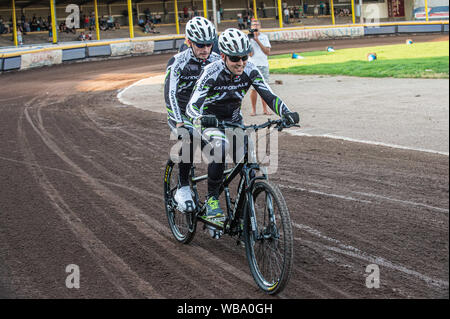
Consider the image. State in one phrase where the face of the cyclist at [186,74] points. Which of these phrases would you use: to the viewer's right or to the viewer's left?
to the viewer's right

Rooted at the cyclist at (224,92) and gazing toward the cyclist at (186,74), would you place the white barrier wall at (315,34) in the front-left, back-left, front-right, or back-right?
front-right

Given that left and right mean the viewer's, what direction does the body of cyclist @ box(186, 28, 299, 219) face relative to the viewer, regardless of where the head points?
facing the viewer and to the right of the viewer

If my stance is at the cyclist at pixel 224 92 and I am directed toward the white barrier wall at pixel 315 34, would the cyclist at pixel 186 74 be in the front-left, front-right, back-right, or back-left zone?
front-left

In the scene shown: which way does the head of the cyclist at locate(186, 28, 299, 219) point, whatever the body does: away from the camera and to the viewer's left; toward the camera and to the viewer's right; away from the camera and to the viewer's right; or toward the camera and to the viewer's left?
toward the camera and to the viewer's right

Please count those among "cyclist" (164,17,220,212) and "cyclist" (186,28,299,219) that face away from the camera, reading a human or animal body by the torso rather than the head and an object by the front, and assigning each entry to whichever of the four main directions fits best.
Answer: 0

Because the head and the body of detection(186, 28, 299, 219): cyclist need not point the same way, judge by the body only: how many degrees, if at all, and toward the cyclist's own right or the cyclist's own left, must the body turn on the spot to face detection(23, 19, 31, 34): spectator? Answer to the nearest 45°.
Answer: approximately 135° to the cyclist's own left

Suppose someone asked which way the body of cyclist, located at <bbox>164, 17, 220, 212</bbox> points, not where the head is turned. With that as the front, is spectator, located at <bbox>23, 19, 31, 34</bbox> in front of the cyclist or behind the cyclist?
behind

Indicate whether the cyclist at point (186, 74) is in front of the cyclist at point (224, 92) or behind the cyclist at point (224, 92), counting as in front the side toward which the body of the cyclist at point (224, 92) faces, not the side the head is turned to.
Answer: behind

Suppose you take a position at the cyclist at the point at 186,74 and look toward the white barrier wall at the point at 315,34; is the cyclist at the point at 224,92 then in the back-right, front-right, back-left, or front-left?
back-right

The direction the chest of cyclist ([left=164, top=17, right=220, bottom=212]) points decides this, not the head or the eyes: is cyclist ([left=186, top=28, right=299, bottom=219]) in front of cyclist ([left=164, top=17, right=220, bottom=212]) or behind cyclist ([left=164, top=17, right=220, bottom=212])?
in front
